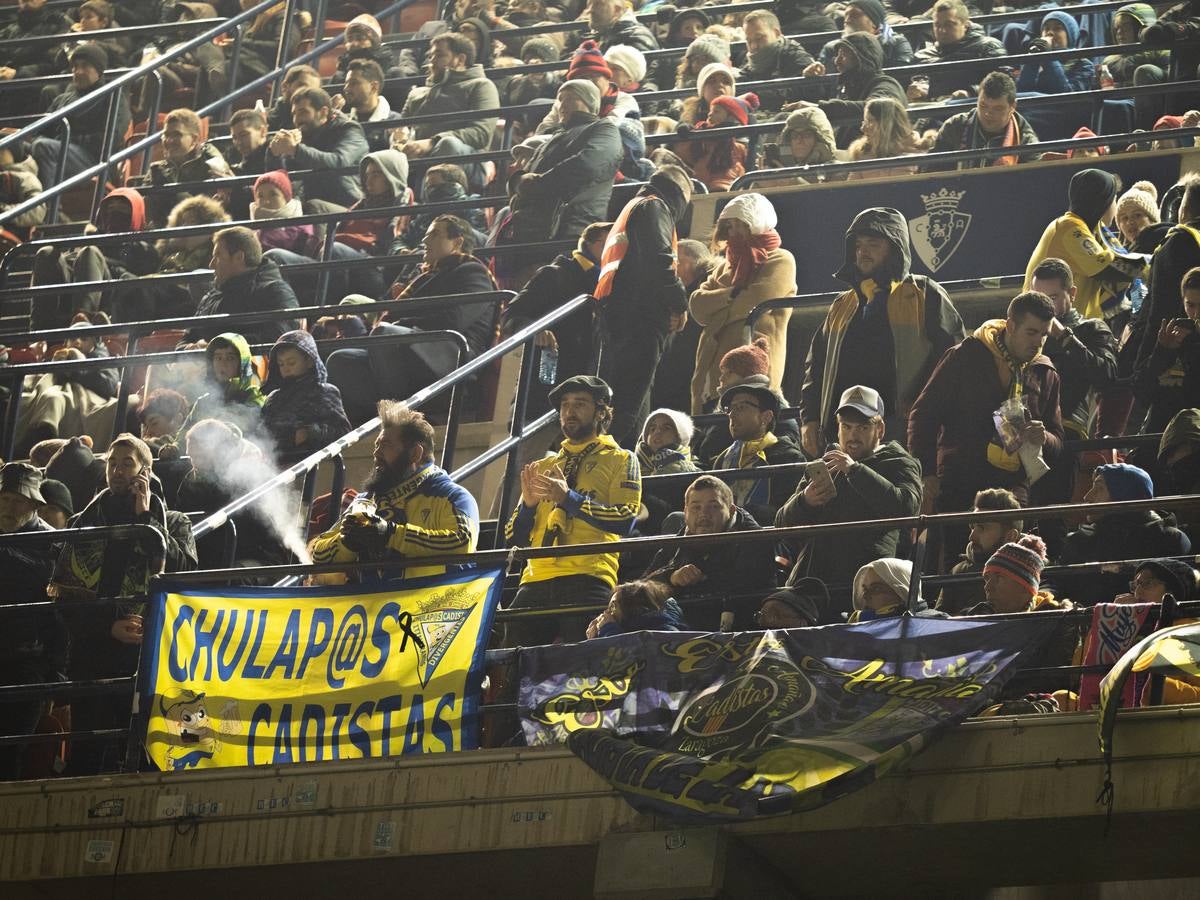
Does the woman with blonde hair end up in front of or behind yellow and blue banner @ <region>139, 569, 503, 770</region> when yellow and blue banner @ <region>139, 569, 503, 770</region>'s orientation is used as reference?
behind

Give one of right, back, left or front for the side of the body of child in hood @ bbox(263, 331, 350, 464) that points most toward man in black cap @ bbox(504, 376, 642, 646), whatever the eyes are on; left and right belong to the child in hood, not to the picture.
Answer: left

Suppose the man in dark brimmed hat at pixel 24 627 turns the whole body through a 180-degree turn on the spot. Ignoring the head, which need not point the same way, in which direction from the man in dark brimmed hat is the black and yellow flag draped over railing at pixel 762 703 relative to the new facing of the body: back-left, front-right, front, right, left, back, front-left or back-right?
right

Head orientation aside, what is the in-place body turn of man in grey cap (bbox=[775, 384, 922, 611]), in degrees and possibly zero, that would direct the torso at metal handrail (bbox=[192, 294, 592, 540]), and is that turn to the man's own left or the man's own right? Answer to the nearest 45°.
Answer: approximately 90° to the man's own right

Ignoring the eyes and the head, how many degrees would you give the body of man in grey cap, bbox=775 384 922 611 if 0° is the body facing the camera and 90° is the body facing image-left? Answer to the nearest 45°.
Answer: approximately 45°

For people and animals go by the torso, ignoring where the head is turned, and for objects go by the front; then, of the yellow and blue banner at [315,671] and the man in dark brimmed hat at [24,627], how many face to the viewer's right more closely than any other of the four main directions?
0

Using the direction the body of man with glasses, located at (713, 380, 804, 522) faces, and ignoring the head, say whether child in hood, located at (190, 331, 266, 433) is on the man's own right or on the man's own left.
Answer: on the man's own right
